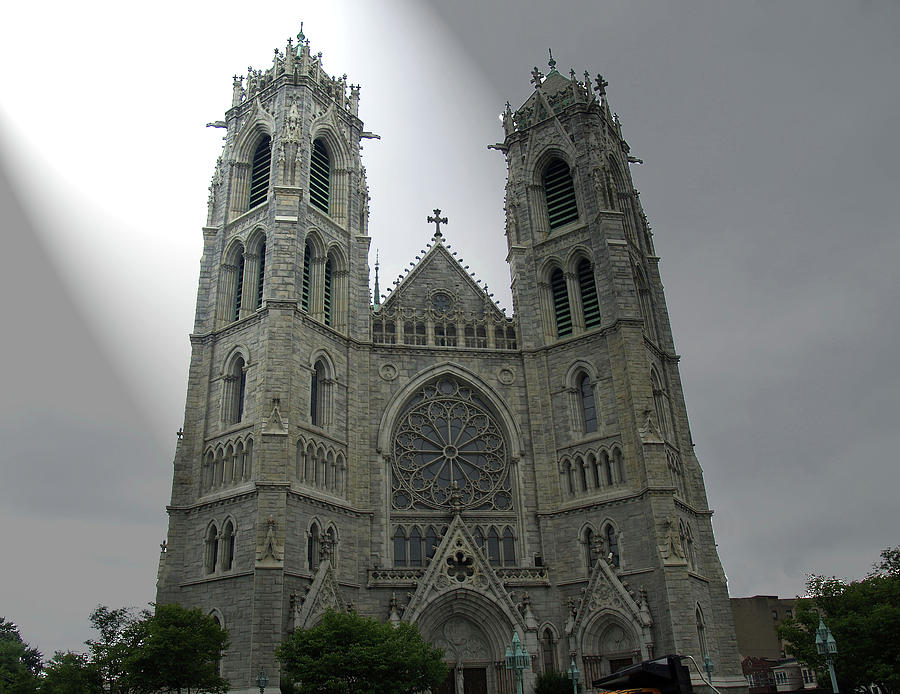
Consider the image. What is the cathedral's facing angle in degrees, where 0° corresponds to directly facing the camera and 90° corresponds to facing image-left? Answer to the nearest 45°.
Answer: approximately 0°

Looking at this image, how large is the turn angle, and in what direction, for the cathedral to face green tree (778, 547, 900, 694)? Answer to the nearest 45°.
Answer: approximately 90° to its left

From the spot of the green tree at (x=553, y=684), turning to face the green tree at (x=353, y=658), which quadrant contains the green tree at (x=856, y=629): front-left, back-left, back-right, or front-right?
back-left

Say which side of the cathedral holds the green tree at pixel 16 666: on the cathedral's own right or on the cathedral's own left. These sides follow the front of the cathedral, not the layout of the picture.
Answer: on the cathedral's own right

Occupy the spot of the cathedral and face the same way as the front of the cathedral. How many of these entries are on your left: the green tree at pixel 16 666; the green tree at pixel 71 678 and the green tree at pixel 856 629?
1

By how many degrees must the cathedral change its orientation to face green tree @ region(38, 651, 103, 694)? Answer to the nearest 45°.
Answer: approximately 90° to its right
